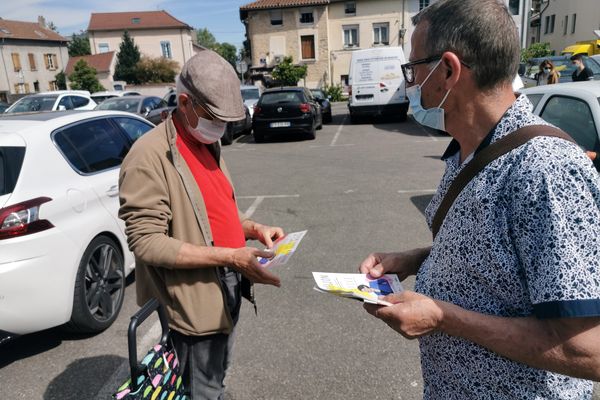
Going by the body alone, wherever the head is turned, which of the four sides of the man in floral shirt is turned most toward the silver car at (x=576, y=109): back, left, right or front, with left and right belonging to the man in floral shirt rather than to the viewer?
right

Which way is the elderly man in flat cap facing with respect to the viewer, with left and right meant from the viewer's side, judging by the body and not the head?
facing the viewer and to the right of the viewer

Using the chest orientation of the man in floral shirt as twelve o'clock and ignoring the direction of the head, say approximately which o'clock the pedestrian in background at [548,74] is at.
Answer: The pedestrian in background is roughly at 3 o'clock from the man in floral shirt.

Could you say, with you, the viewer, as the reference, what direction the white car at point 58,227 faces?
facing away from the viewer and to the right of the viewer

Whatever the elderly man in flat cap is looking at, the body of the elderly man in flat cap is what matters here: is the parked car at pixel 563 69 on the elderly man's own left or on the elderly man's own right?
on the elderly man's own left

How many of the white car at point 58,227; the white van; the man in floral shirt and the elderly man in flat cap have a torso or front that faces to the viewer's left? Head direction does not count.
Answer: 1

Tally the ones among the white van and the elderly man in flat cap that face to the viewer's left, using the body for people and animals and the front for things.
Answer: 0

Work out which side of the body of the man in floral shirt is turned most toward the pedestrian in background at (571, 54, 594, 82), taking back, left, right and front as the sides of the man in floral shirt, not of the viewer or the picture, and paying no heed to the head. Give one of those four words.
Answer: right

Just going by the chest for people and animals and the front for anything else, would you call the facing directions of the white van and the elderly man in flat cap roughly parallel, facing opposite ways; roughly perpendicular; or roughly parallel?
roughly perpendicular

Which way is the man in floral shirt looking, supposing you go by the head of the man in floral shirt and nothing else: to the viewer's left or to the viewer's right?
to the viewer's left

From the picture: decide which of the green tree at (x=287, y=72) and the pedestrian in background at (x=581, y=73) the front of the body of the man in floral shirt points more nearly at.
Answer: the green tree

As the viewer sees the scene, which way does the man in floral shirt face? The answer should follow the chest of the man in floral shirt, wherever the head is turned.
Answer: to the viewer's left

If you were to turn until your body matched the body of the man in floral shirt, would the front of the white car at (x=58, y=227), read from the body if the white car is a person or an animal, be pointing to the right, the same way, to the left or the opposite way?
to the right

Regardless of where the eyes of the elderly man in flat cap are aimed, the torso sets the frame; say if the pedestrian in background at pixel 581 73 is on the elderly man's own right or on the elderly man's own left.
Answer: on the elderly man's own left
